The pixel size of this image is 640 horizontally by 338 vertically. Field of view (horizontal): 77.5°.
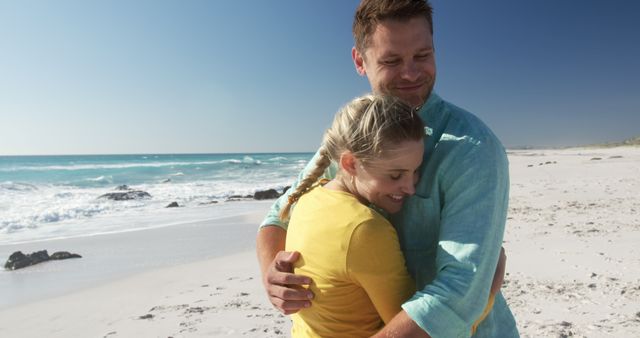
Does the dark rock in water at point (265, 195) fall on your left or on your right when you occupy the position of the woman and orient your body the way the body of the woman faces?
on your left

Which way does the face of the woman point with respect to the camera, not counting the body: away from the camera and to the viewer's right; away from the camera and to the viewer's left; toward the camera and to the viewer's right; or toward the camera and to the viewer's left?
toward the camera and to the viewer's right

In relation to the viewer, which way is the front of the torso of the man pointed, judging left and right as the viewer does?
facing the viewer and to the left of the viewer

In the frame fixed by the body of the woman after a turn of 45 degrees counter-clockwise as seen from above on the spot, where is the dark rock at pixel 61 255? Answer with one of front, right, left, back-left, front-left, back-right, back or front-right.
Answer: front-left

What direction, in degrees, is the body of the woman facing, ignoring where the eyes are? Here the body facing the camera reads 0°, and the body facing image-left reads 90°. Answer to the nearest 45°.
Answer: approximately 225°

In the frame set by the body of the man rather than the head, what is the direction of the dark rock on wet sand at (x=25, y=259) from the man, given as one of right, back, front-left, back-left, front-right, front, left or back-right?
right

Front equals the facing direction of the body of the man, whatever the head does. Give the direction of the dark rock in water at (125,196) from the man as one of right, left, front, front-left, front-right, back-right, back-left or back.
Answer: right

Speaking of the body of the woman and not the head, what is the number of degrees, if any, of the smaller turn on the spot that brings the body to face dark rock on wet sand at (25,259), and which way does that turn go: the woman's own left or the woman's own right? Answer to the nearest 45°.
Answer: approximately 90° to the woman's own left

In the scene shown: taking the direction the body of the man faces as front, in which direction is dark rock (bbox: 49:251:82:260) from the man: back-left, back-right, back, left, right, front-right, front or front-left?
right

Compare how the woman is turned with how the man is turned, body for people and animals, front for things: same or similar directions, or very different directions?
very different directions
